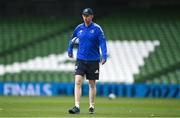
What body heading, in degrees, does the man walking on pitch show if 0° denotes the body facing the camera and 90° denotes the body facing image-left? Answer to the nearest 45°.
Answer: approximately 0°
